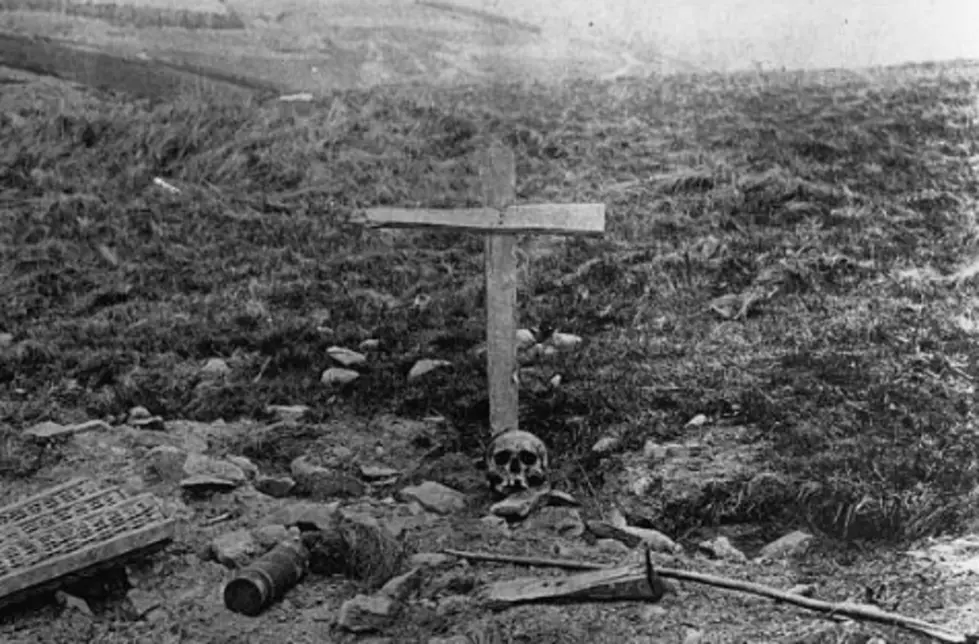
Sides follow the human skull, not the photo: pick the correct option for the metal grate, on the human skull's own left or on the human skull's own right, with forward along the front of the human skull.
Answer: on the human skull's own right

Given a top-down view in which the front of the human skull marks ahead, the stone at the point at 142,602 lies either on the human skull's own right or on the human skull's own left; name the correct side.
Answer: on the human skull's own right

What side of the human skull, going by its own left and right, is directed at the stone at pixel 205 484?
right

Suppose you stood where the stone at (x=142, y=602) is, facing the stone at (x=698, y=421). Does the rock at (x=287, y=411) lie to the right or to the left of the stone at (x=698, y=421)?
left

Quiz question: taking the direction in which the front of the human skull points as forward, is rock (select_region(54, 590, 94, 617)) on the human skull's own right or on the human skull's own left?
on the human skull's own right

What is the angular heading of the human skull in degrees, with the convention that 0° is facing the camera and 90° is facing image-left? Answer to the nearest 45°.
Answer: approximately 0°

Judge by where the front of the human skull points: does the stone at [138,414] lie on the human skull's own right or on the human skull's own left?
on the human skull's own right

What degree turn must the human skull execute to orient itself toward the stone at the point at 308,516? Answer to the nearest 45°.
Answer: approximately 90° to its right

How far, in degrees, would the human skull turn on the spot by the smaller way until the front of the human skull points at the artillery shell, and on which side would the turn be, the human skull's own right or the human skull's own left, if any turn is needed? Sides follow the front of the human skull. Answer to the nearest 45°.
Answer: approximately 45° to the human skull's own right

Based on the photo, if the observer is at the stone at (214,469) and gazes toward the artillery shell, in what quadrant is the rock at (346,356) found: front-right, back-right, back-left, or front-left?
back-left
